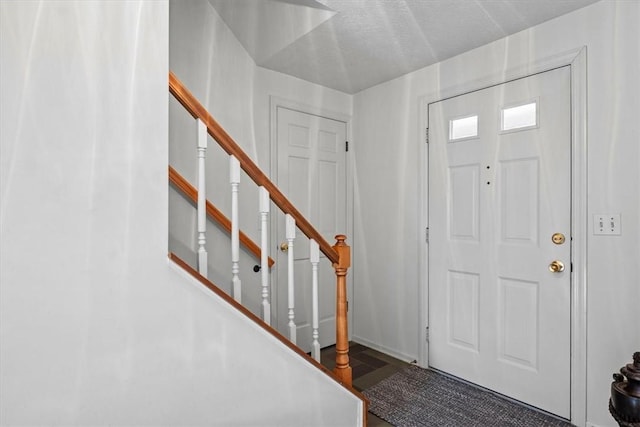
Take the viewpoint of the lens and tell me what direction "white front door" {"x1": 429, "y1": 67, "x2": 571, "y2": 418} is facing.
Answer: facing the viewer and to the left of the viewer

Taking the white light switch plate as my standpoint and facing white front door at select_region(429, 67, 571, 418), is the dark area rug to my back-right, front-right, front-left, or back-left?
front-left

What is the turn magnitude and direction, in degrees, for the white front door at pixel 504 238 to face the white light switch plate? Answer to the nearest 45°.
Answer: approximately 90° to its left

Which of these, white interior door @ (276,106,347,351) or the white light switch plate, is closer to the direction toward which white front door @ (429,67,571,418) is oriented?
the white interior door

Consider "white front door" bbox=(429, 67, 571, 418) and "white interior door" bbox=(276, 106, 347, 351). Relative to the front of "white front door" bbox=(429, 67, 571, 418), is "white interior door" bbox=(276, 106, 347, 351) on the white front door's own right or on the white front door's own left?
on the white front door's own right
